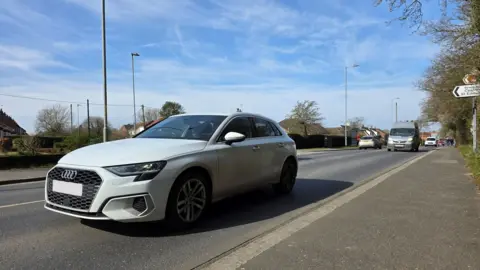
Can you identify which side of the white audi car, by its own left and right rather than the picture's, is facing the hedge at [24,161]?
right

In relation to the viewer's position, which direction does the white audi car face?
facing the viewer and to the left of the viewer
